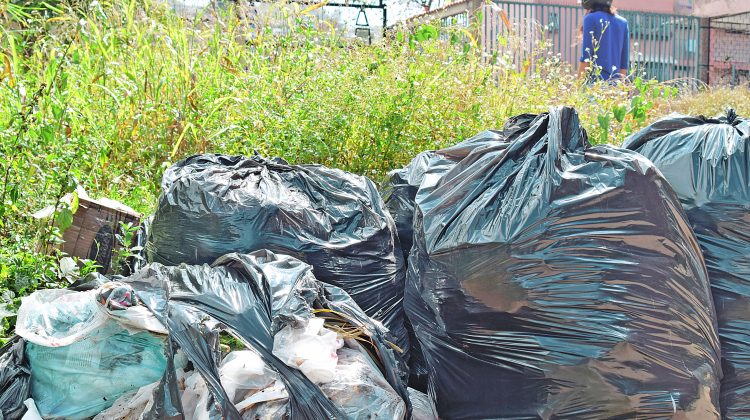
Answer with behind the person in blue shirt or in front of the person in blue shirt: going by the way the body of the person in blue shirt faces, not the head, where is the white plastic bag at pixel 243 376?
behind

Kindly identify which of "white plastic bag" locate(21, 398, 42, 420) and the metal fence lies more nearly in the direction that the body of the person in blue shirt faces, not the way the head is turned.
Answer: the metal fence

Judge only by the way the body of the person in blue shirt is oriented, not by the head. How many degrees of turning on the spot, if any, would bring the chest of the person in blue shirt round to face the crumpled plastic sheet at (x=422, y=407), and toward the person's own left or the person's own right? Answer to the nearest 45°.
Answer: approximately 180°

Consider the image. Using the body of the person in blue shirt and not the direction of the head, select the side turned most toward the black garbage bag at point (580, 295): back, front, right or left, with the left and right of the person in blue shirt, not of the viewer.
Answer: back

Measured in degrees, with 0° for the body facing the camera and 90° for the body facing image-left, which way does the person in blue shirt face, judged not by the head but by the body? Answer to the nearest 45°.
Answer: approximately 180°

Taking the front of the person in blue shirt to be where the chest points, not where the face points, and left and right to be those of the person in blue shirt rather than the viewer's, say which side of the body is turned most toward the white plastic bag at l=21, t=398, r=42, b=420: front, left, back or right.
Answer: back

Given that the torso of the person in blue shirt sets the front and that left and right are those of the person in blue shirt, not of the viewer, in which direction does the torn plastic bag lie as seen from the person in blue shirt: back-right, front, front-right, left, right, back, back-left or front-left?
back

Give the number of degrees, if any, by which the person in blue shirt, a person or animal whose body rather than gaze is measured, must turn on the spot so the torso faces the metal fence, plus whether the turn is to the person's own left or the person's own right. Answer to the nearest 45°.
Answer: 0° — they already face it

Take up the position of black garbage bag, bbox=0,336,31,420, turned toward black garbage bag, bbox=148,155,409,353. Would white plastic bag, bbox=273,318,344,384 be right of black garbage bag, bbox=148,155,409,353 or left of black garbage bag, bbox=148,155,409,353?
right

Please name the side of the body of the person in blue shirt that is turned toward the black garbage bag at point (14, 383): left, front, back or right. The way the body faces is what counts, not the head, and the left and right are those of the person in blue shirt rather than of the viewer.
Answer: back

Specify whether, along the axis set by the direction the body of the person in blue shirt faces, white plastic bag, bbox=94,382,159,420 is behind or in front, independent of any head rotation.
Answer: behind

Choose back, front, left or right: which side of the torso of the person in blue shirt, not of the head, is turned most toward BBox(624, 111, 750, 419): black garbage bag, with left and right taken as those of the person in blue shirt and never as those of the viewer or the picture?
back

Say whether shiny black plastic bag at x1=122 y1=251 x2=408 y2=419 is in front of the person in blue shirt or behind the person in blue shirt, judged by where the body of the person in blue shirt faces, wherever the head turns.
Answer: behind

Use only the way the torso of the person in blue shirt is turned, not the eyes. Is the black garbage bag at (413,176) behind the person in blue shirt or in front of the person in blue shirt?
behind
